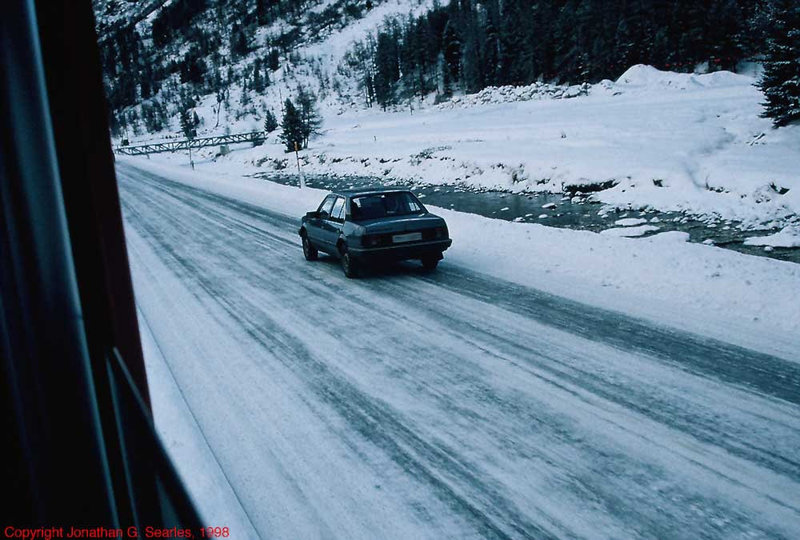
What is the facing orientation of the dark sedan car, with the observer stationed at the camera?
facing away from the viewer and to the left of the viewer

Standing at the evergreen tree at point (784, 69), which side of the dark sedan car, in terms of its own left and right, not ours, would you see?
right
